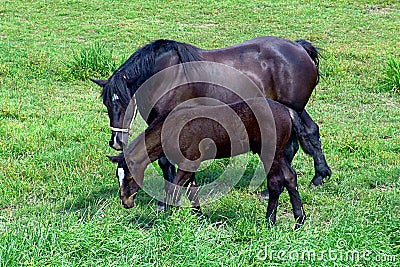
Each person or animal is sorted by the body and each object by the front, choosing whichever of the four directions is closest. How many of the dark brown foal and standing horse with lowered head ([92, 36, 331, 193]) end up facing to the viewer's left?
2

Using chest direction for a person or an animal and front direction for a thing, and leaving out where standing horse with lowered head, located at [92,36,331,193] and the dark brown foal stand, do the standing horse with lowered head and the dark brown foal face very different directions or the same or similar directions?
same or similar directions

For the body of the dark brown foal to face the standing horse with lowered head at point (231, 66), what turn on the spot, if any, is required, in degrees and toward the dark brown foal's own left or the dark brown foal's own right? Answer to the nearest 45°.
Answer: approximately 90° to the dark brown foal's own right

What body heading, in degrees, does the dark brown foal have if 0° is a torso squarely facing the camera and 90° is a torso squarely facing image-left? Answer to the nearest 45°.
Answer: approximately 90°

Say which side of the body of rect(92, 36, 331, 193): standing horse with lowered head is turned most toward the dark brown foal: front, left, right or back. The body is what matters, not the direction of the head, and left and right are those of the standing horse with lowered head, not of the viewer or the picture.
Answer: left

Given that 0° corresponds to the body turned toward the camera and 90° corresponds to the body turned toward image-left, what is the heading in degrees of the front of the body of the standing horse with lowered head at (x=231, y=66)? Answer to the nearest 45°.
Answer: approximately 90°
